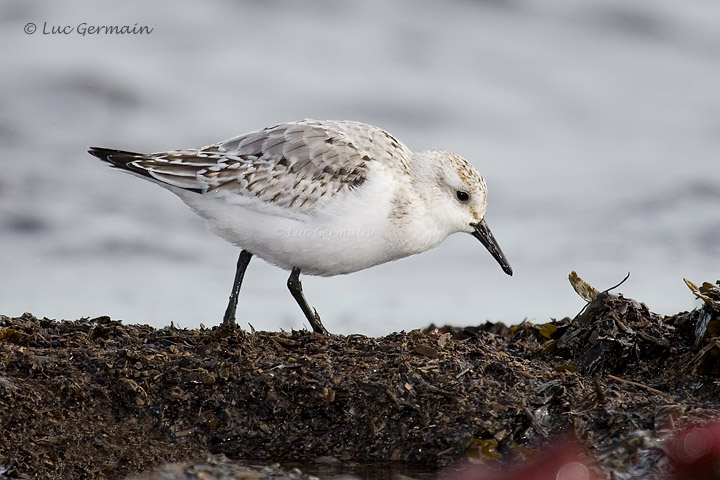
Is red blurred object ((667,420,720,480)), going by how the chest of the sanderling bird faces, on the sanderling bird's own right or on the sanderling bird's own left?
on the sanderling bird's own right

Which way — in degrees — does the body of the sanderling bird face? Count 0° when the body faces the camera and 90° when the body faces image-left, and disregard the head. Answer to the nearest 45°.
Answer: approximately 270°
